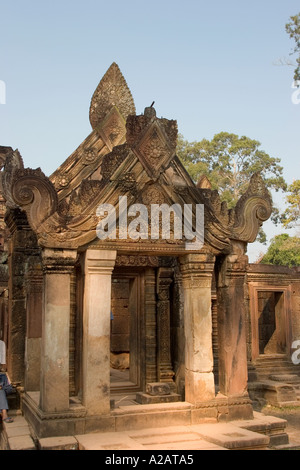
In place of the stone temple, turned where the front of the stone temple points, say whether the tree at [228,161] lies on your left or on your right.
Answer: on your left

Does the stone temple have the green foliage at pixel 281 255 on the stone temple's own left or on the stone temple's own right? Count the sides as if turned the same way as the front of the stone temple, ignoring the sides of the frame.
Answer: on the stone temple's own left

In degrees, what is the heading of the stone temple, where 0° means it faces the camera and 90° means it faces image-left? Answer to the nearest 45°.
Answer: approximately 315°
